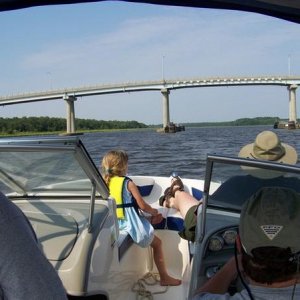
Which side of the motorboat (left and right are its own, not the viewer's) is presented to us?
back

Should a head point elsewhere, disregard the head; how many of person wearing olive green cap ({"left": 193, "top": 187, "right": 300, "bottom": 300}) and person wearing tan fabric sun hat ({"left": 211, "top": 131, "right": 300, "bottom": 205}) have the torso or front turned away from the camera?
2

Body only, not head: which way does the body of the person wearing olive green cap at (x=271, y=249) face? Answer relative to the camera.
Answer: away from the camera

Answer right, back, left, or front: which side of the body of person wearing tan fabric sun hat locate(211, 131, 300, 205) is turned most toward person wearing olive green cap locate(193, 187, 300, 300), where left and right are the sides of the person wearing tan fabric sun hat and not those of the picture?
back

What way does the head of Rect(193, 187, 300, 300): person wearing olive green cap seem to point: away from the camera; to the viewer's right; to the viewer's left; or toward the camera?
away from the camera

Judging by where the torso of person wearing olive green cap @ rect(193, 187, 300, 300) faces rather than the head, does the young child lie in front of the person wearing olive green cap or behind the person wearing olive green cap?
in front

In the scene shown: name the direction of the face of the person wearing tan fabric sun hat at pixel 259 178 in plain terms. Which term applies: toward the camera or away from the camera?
away from the camera

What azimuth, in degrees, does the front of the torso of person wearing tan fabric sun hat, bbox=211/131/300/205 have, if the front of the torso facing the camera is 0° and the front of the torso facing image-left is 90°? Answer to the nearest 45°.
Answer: approximately 180°

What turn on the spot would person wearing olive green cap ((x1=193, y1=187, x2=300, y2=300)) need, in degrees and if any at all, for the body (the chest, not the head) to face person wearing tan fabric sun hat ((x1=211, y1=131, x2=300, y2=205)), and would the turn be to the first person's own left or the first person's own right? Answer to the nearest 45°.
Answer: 0° — they already face them
